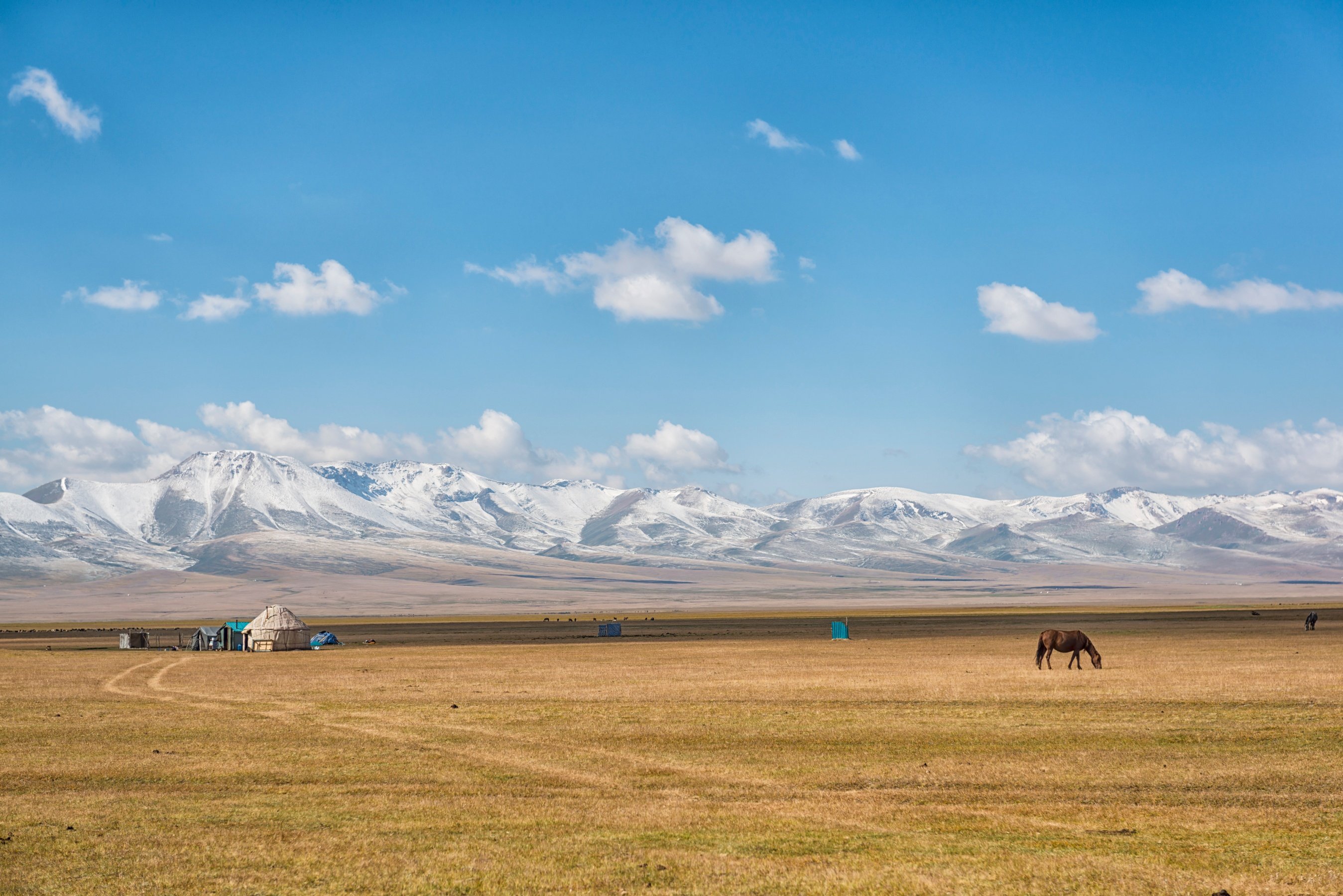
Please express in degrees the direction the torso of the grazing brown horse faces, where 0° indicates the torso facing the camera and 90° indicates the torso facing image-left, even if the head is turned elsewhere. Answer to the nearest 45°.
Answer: approximately 270°
